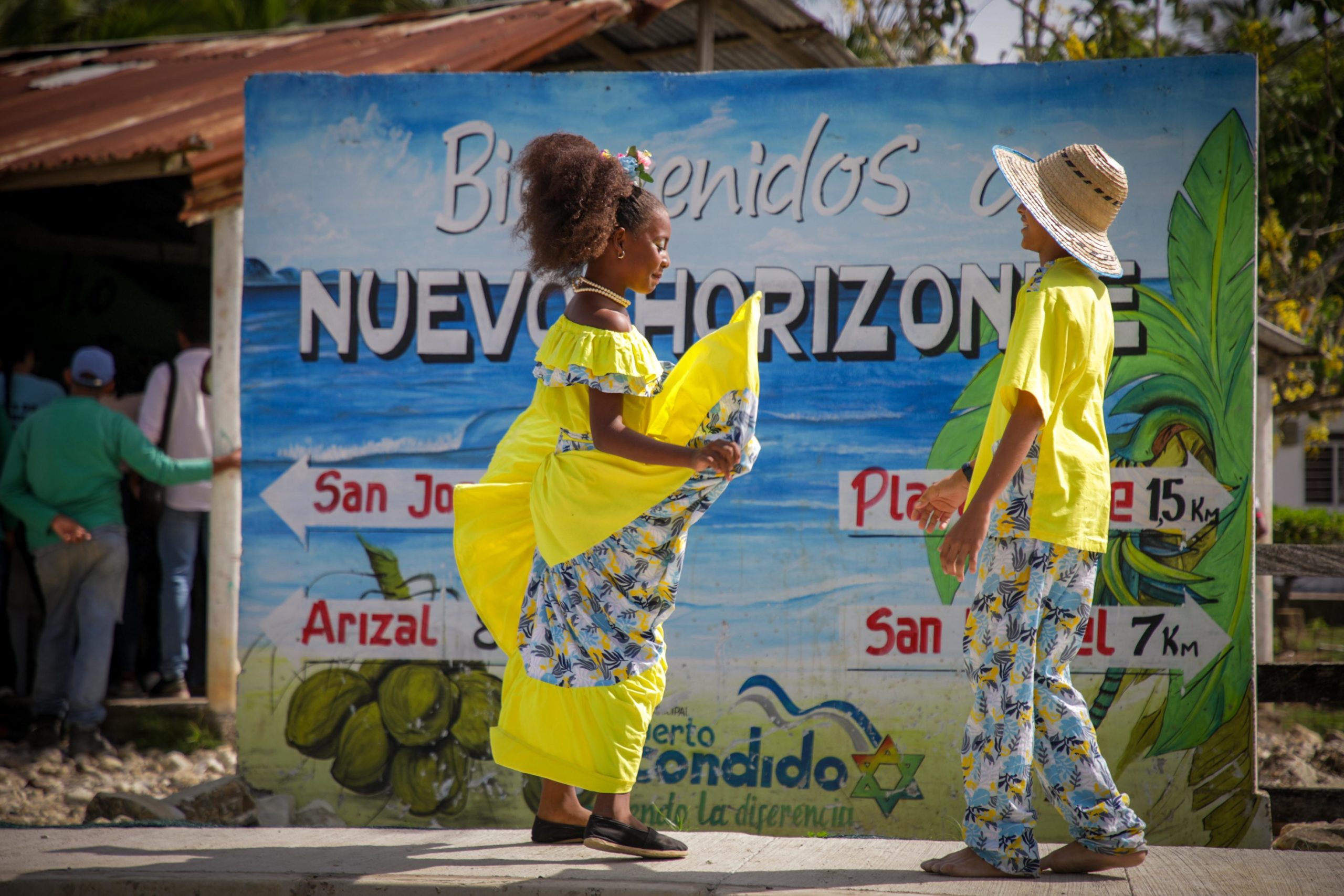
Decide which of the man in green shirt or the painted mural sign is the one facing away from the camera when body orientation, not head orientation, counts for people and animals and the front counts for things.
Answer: the man in green shirt

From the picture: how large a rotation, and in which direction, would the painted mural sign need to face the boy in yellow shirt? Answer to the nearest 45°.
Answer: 0° — it already faces them

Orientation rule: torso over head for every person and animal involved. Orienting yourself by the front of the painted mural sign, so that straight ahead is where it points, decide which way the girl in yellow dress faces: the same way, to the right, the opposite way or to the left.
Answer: to the left

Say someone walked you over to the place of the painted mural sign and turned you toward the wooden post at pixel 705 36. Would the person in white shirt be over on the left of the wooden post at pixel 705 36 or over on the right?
left

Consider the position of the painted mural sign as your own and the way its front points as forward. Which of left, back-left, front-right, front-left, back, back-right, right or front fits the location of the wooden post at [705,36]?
back

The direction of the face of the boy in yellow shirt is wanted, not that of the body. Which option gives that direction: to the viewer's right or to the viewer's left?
to the viewer's left

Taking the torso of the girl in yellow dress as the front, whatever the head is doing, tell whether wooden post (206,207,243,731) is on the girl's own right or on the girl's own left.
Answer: on the girl's own left

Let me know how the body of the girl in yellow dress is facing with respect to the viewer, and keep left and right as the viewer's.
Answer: facing to the right of the viewer

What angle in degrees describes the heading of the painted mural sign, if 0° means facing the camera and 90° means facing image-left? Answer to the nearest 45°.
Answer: approximately 0°

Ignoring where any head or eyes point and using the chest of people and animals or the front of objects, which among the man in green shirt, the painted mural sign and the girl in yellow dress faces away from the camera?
the man in green shirt

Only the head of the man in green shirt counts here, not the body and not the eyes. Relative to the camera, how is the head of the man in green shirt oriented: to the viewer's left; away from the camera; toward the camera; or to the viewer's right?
away from the camera

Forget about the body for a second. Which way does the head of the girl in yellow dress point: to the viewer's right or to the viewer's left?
to the viewer's right

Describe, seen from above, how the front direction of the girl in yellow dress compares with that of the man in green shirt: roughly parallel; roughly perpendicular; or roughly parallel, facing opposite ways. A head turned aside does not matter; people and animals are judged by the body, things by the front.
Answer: roughly perpendicular
